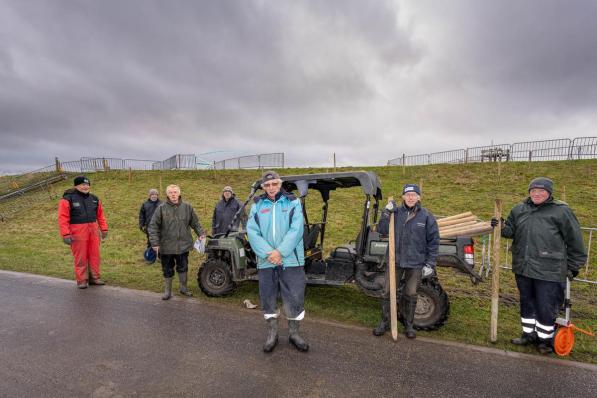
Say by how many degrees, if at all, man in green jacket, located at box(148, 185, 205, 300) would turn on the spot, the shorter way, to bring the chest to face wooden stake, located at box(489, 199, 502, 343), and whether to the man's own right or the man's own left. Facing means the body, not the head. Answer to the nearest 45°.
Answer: approximately 45° to the man's own left

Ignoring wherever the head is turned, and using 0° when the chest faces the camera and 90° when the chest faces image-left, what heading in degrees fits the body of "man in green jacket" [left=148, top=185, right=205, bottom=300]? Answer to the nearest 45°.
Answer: approximately 0°

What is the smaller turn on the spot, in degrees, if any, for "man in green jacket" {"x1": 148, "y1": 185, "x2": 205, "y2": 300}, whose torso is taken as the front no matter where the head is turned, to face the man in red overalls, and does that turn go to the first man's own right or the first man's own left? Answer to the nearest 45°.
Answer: approximately 135° to the first man's own right

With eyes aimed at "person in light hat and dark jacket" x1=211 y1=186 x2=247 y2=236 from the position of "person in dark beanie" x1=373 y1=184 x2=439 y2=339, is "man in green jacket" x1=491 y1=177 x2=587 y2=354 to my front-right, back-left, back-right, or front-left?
back-right

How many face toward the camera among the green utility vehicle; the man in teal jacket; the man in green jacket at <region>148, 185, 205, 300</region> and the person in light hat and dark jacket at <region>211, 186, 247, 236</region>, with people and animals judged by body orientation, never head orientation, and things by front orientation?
3

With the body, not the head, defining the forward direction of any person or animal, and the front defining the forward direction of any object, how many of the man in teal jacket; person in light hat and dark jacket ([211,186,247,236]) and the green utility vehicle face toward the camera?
2
